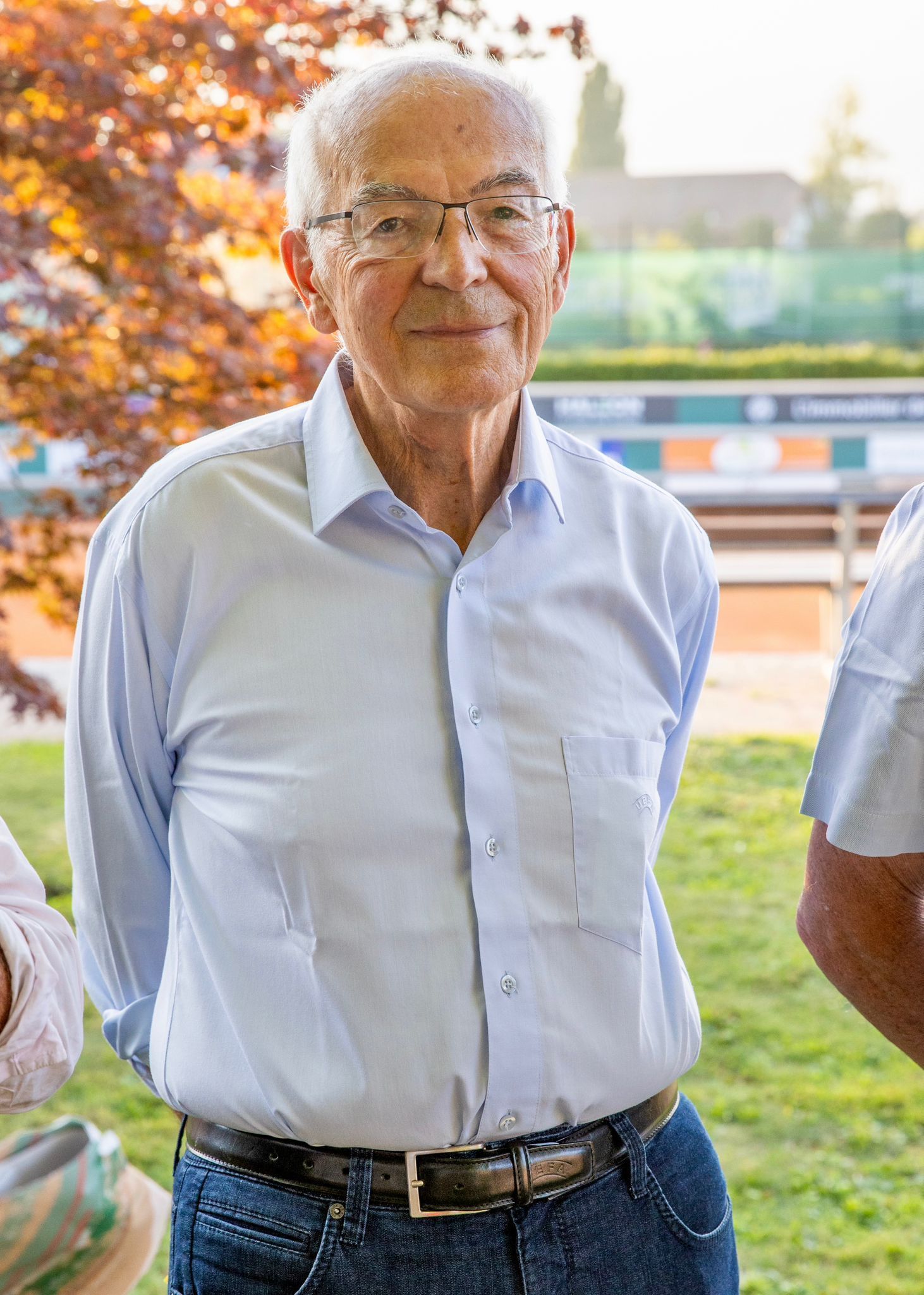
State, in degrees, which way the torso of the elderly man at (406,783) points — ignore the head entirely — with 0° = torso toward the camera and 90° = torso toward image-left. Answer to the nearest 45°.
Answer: approximately 0°

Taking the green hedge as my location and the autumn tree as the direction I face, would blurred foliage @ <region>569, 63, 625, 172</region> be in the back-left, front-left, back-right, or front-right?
back-right

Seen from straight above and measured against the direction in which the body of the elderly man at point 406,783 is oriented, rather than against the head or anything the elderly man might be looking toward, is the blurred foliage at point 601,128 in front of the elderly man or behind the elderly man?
behind

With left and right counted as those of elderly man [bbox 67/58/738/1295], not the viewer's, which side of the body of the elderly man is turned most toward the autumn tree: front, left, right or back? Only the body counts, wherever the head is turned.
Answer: back

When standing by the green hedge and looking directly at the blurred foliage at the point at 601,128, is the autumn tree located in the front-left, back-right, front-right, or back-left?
back-left

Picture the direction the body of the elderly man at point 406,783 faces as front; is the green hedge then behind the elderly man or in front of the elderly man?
behind
